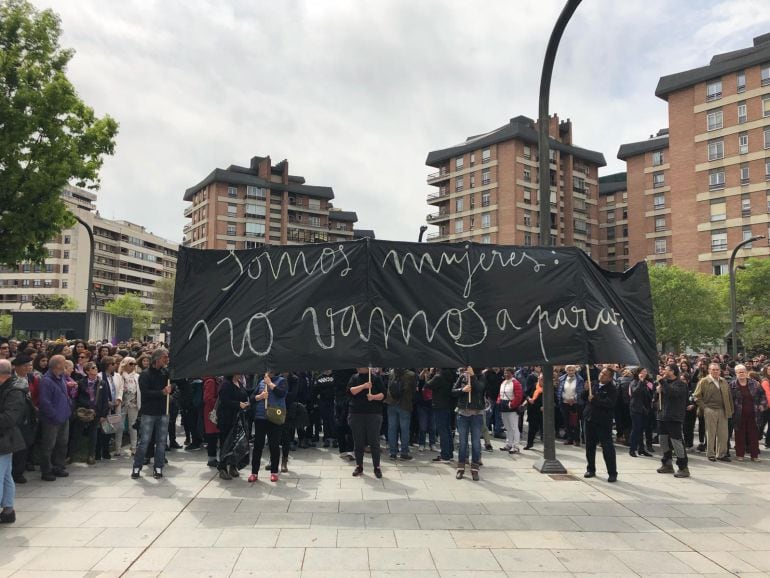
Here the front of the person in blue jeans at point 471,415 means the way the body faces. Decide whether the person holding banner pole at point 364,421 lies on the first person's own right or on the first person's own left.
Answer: on the first person's own right

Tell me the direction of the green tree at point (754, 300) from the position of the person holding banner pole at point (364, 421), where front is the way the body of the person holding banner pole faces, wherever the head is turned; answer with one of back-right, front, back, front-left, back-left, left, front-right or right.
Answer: back-left

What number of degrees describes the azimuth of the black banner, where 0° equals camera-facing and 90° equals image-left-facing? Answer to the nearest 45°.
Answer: approximately 0°

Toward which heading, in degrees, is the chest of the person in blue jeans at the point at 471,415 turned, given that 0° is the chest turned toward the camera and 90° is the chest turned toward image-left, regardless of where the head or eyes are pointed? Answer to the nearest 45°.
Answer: approximately 0°
